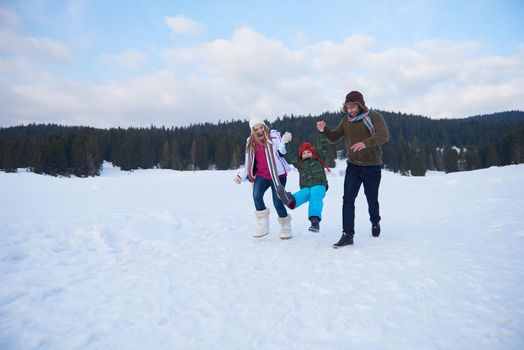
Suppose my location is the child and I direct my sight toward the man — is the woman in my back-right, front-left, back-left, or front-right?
back-right

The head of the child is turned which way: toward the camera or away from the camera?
toward the camera

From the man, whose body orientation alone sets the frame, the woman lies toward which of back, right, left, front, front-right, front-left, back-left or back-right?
front-right

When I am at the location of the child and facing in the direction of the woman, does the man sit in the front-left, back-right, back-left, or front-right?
back-left

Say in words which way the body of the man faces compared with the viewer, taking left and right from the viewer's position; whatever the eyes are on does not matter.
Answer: facing the viewer and to the left of the viewer

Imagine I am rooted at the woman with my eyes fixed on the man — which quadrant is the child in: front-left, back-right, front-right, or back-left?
front-left

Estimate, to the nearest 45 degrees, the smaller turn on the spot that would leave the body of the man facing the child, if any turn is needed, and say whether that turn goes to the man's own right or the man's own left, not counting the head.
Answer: approximately 90° to the man's own right

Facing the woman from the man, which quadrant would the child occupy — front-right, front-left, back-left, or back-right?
front-right

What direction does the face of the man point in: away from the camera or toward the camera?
toward the camera
